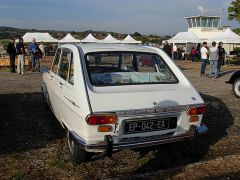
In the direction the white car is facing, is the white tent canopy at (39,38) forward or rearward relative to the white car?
forward

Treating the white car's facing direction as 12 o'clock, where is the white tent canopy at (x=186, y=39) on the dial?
The white tent canopy is roughly at 2 o'clock from the white car.

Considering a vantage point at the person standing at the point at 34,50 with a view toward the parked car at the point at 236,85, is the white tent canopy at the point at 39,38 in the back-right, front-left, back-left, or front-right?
back-left

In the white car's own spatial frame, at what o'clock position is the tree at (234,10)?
The tree is roughly at 2 o'clock from the white car.
